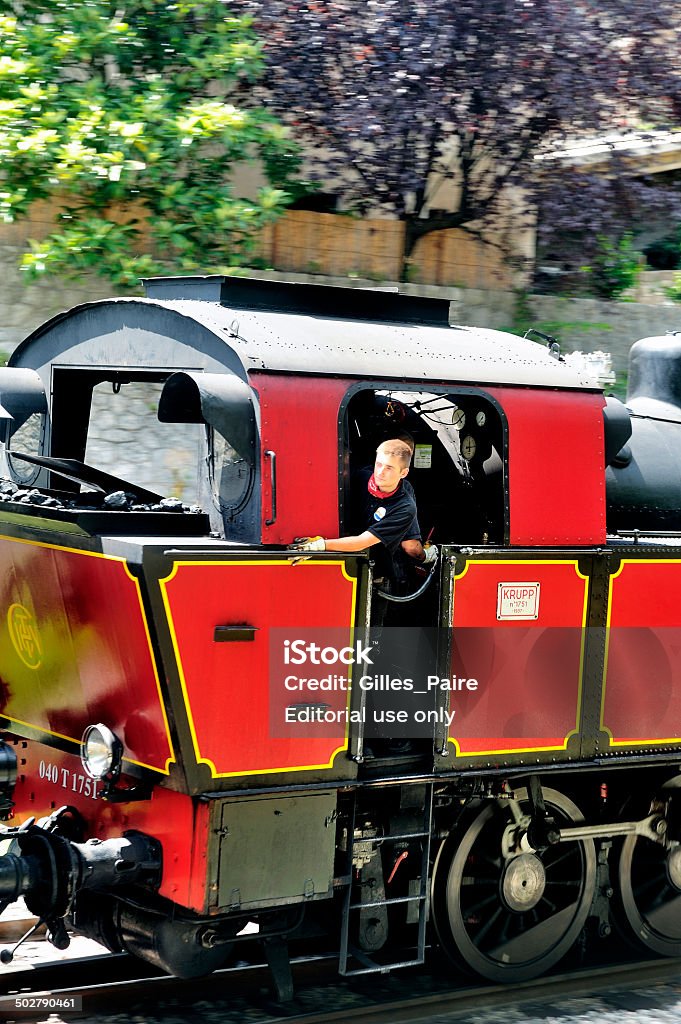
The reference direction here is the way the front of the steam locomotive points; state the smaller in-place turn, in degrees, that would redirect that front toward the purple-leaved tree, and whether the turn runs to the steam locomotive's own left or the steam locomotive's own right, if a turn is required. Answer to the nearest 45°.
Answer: approximately 45° to the steam locomotive's own left

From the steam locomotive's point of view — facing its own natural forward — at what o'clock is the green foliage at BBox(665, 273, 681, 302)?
The green foliage is roughly at 11 o'clock from the steam locomotive.

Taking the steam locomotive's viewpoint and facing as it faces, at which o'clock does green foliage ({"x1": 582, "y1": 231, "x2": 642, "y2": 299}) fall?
The green foliage is roughly at 11 o'clock from the steam locomotive.

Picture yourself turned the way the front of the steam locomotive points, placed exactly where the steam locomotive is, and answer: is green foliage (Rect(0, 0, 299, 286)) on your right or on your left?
on your left

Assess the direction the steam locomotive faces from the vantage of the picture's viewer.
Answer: facing away from the viewer and to the right of the viewer
